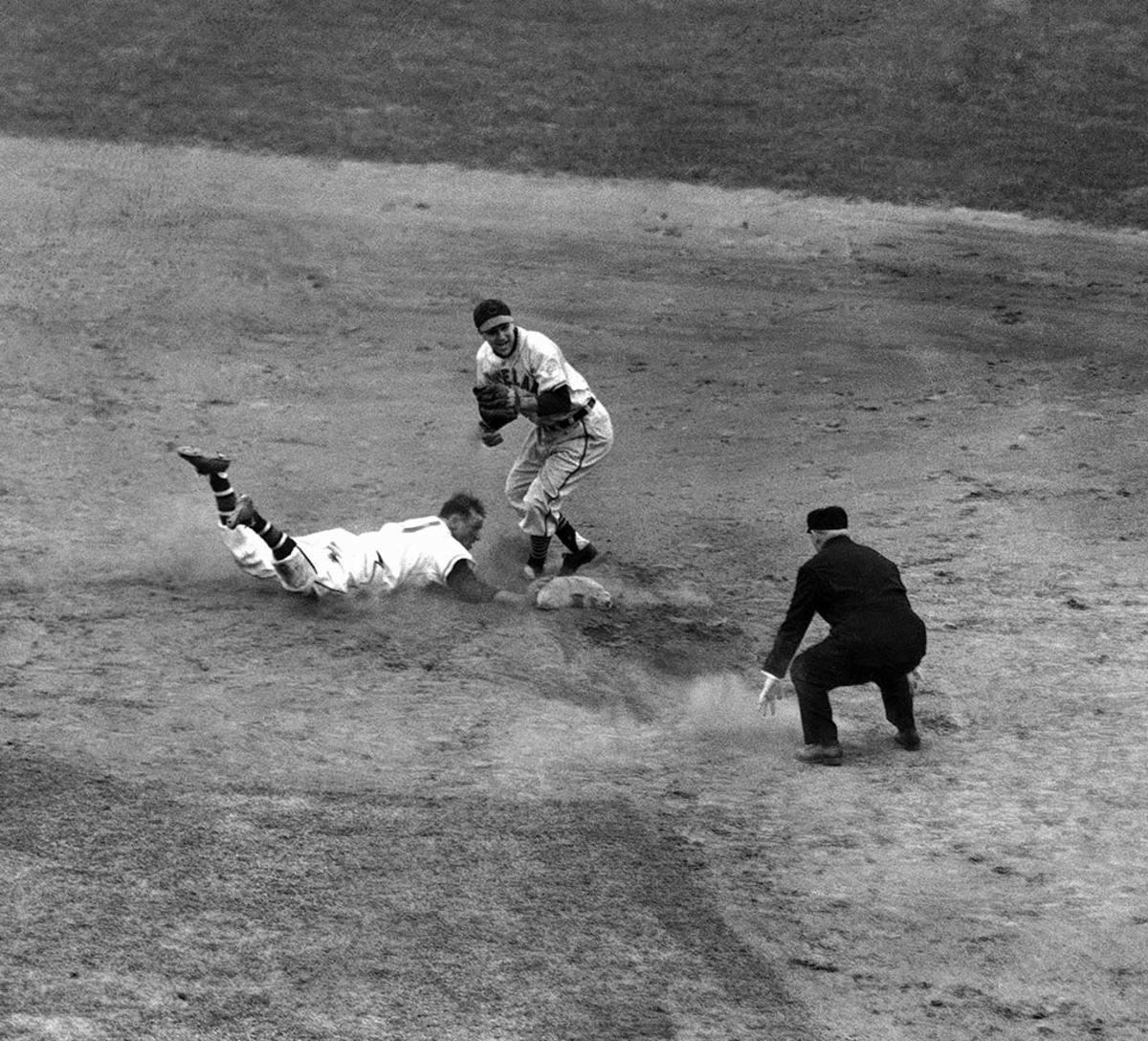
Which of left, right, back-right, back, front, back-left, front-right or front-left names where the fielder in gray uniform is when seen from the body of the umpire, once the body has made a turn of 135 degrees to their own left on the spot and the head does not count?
back-right

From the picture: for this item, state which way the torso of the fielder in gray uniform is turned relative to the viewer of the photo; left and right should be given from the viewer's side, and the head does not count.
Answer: facing the viewer and to the left of the viewer

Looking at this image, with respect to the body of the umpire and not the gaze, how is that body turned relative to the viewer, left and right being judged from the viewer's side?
facing away from the viewer and to the left of the viewer
